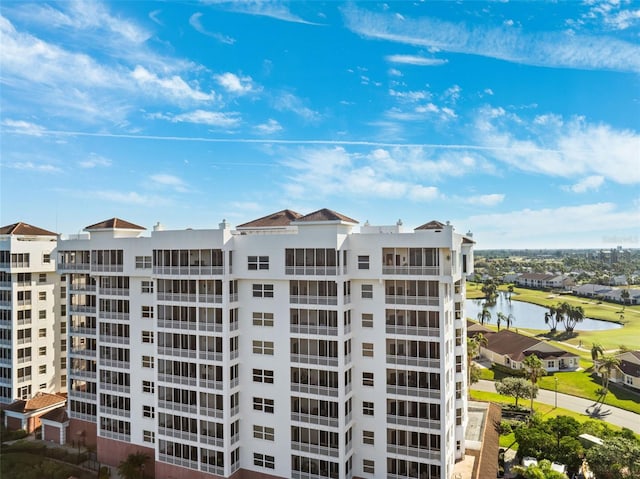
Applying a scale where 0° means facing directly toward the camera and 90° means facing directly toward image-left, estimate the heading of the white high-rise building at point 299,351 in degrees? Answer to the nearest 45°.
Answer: approximately 0°

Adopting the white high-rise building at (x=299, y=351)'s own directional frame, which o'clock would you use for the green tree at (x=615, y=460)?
The green tree is roughly at 9 o'clock from the white high-rise building.

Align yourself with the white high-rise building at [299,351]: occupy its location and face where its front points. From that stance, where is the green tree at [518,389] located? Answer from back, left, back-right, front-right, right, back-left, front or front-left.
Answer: back-left

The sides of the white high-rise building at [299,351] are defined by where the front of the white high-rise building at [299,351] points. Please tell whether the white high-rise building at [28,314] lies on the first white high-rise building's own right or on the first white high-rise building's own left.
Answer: on the first white high-rise building's own right

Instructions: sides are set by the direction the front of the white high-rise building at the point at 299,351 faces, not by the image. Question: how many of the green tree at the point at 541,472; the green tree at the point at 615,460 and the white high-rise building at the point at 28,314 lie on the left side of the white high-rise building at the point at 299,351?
2

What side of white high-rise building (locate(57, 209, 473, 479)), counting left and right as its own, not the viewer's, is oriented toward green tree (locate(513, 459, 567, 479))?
left
